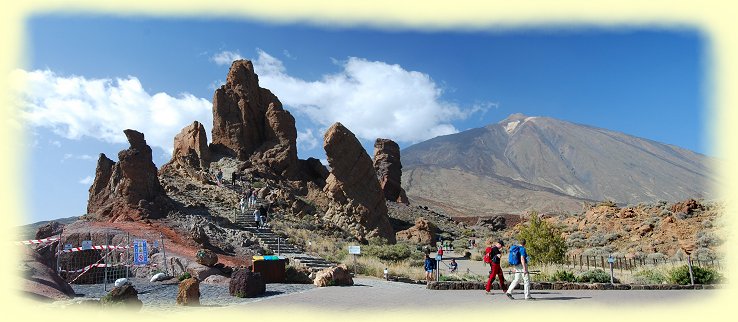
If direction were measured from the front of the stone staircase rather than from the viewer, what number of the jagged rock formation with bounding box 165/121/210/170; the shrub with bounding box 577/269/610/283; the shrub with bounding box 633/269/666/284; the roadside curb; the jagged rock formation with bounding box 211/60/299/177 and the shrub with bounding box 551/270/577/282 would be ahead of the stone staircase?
4

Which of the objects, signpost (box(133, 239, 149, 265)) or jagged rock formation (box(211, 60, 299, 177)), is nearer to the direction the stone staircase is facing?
the signpost

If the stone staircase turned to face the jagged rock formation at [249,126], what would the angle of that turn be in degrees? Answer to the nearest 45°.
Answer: approximately 135° to its left

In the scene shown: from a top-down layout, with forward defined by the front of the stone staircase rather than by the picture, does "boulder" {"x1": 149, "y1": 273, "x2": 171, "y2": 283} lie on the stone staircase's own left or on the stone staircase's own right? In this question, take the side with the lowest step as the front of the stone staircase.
on the stone staircase's own right

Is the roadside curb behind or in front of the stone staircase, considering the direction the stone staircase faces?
in front

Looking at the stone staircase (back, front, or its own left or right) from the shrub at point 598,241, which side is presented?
left

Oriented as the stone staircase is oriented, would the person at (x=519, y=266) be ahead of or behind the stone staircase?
ahead

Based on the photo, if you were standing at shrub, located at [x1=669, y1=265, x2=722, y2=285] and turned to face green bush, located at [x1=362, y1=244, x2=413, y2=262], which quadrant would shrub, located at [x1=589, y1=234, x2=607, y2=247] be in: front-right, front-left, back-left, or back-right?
front-right

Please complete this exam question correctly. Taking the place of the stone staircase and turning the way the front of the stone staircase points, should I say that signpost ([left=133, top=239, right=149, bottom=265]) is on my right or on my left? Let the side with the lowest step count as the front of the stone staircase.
on my right

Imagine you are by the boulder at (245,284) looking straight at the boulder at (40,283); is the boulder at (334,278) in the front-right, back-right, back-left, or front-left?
back-right

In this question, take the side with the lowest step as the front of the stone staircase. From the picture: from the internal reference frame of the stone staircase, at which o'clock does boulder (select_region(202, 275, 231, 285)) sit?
The boulder is roughly at 2 o'clock from the stone staircase.

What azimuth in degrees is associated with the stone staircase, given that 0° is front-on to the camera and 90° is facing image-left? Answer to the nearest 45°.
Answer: approximately 315°

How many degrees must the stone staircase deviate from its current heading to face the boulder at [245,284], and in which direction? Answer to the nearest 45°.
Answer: approximately 45° to its right

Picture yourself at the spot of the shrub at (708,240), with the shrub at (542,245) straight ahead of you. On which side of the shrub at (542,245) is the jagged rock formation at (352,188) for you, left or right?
right

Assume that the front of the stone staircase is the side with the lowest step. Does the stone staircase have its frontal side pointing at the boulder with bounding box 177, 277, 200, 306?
no

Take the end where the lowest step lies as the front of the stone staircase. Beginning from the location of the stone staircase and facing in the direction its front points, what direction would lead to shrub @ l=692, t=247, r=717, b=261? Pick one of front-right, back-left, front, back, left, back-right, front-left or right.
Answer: front-left

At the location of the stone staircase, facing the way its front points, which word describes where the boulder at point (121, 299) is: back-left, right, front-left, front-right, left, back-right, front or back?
front-right

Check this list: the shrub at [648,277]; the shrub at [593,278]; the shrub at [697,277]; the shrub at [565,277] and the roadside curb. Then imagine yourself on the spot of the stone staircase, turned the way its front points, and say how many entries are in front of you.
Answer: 5

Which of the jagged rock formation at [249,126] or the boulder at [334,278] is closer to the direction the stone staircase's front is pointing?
the boulder
